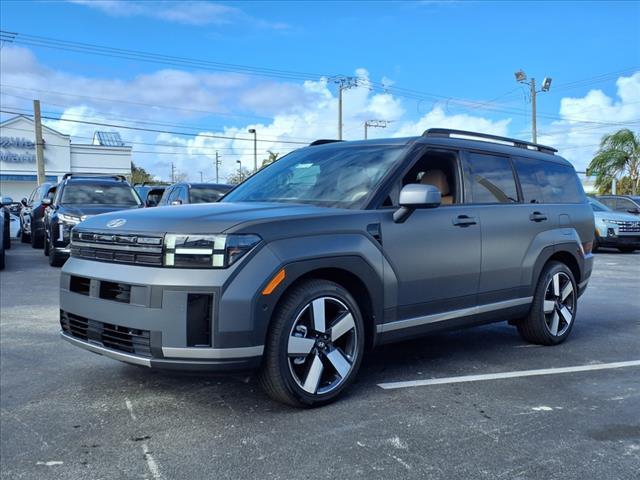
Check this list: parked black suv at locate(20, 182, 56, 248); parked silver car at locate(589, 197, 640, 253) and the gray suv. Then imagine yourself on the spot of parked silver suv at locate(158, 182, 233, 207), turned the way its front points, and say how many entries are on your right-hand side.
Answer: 1

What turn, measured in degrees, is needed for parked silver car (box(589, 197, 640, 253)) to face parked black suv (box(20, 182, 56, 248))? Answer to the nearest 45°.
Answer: approximately 90° to its right

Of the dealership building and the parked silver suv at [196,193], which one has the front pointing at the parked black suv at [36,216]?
the dealership building

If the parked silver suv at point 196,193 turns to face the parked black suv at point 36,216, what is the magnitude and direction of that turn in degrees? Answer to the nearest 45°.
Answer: approximately 90° to its right

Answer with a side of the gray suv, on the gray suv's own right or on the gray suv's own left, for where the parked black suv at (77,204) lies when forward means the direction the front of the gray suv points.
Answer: on the gray suv's own right

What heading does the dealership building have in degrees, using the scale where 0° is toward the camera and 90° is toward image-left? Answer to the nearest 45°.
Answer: approximately 0°

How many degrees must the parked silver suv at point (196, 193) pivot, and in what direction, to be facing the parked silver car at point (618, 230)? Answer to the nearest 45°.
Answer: approximately 135° to its left

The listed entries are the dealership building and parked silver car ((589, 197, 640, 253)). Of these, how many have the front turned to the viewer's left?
0

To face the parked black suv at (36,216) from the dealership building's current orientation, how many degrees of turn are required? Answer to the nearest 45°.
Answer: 0° — it already faces it

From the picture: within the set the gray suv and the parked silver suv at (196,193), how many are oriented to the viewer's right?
0

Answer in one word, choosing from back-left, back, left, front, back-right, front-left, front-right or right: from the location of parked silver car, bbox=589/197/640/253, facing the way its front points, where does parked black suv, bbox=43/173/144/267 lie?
right
